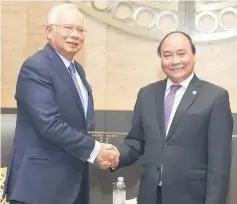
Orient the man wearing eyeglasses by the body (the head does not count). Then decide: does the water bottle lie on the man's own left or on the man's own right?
on the man's own left

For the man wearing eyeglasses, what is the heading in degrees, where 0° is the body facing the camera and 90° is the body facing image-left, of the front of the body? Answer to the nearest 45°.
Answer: approximately 315°

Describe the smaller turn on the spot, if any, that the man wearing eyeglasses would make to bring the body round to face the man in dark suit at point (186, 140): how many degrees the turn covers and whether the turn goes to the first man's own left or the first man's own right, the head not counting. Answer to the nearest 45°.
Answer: approximately 45° to the first man's own left
